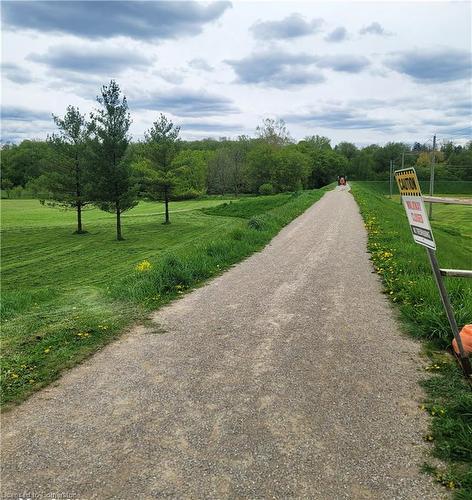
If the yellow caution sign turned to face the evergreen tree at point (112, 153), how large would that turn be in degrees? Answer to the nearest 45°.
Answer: approximately 135° to its right

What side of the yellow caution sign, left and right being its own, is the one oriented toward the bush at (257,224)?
back

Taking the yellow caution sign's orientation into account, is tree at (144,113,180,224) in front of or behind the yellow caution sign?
behind

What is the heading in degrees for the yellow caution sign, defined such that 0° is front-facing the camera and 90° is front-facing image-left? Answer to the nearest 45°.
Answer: approximately 0°
